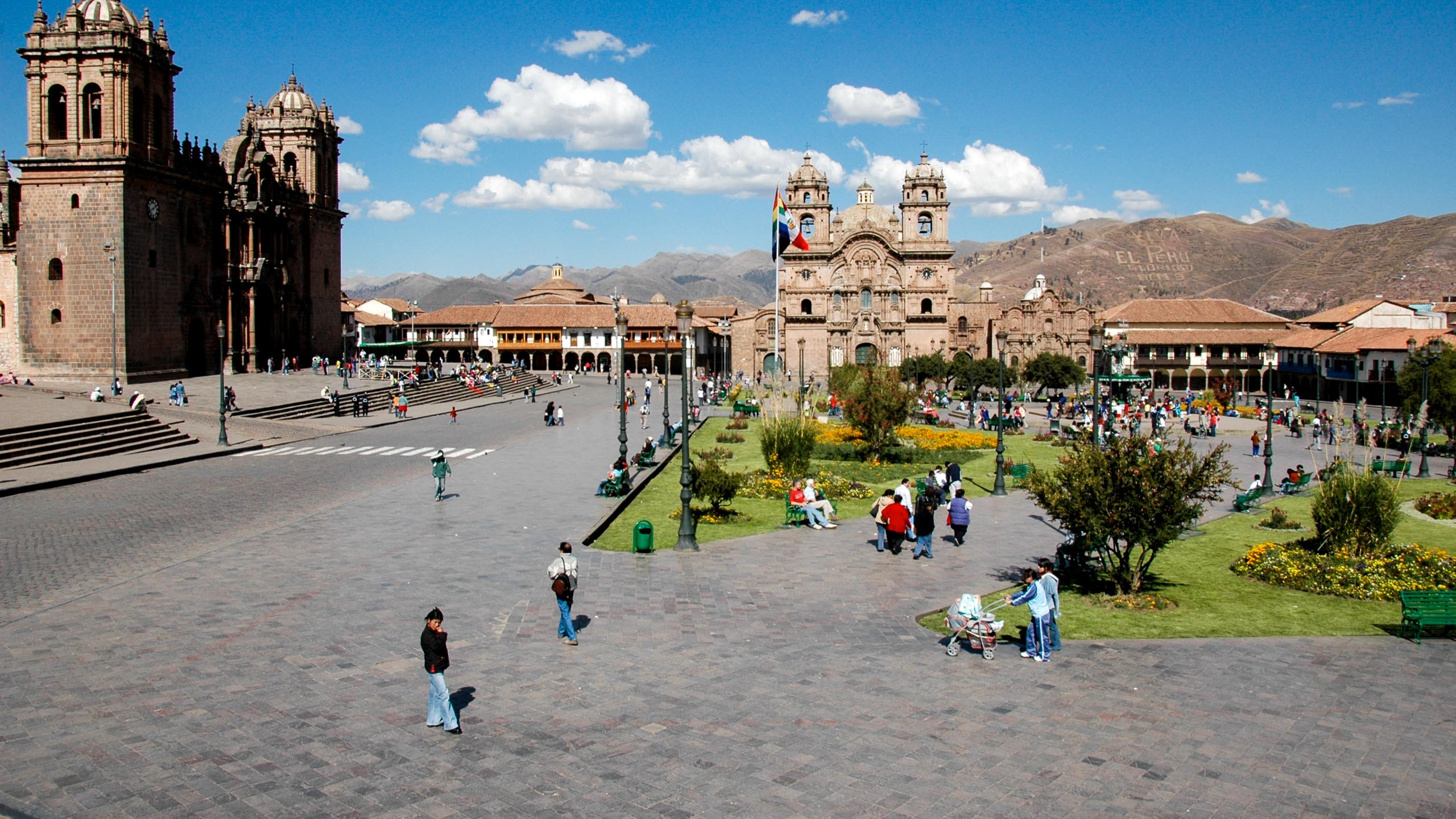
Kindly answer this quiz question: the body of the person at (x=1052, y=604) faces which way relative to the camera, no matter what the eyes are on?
to the viewer's left

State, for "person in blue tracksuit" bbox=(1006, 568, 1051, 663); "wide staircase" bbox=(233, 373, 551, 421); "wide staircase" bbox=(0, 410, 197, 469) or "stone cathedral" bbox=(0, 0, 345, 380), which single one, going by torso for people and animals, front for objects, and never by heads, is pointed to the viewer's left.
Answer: the person in blue tracksuit

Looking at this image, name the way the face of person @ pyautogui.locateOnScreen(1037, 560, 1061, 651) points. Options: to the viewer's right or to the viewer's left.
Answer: to the viewer's left

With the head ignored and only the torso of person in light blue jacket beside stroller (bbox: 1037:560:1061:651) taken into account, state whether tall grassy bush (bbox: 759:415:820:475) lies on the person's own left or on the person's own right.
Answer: on the person's own right

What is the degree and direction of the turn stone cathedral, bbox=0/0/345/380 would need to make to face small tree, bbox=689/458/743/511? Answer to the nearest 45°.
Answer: approximately 45° to its right

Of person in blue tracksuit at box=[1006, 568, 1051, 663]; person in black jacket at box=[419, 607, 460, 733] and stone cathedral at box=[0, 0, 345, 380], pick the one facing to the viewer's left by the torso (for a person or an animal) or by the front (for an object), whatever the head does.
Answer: the person in blue tracksuit

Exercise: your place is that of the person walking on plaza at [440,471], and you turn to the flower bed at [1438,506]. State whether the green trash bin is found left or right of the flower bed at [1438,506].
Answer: right

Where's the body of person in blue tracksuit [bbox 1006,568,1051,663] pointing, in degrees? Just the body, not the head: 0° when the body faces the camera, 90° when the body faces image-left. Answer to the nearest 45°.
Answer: approximately 90°

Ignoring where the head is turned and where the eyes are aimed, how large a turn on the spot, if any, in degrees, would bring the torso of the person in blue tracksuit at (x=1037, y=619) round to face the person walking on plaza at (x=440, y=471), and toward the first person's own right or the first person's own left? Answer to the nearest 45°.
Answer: approximately 45° to the first person's own right

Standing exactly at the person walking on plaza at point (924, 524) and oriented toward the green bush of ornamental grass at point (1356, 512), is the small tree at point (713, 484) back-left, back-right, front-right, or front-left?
back-left
